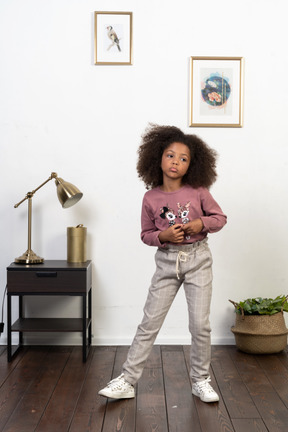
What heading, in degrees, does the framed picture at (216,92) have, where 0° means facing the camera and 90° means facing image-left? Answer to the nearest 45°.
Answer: approximately 0°

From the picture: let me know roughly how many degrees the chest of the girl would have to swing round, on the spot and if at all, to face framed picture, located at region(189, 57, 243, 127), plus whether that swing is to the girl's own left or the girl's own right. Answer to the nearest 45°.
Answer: approximately 180°

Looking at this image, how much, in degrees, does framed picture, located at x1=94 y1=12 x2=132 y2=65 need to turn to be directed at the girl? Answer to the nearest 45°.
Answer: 0° — it already faces them

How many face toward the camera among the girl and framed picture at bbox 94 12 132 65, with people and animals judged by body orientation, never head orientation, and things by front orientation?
2

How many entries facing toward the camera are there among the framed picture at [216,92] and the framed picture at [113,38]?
2

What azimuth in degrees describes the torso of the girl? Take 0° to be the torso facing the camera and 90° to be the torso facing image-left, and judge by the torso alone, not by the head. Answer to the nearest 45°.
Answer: approximately 0°

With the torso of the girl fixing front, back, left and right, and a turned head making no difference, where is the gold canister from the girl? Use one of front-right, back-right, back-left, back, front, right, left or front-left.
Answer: back-right

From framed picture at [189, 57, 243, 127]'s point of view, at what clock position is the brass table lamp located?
The brass table lamp is roughly at 2 o'clock from the framed picture.
